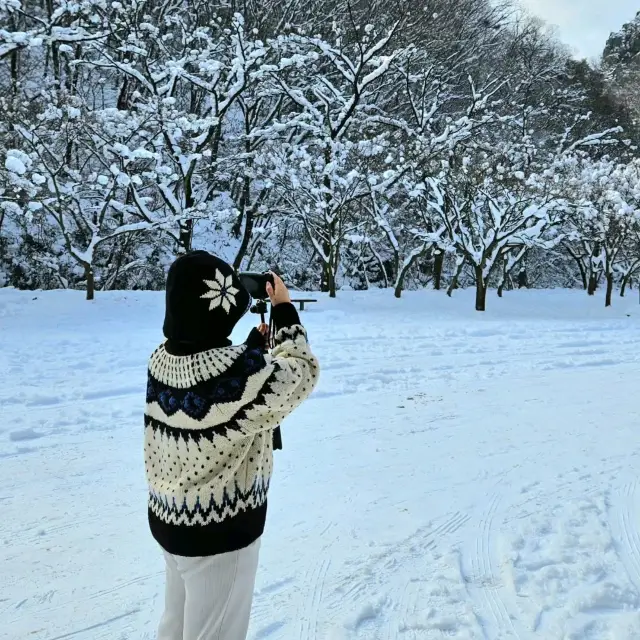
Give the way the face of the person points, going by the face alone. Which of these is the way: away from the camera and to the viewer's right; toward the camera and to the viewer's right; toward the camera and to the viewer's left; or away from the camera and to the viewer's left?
away from the camera and to the viewer's right

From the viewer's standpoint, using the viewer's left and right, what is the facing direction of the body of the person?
facing away from the viewer and to the right of the viewer

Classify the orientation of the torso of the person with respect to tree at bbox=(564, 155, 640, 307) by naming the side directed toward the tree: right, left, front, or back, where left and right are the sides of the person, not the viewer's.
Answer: front
